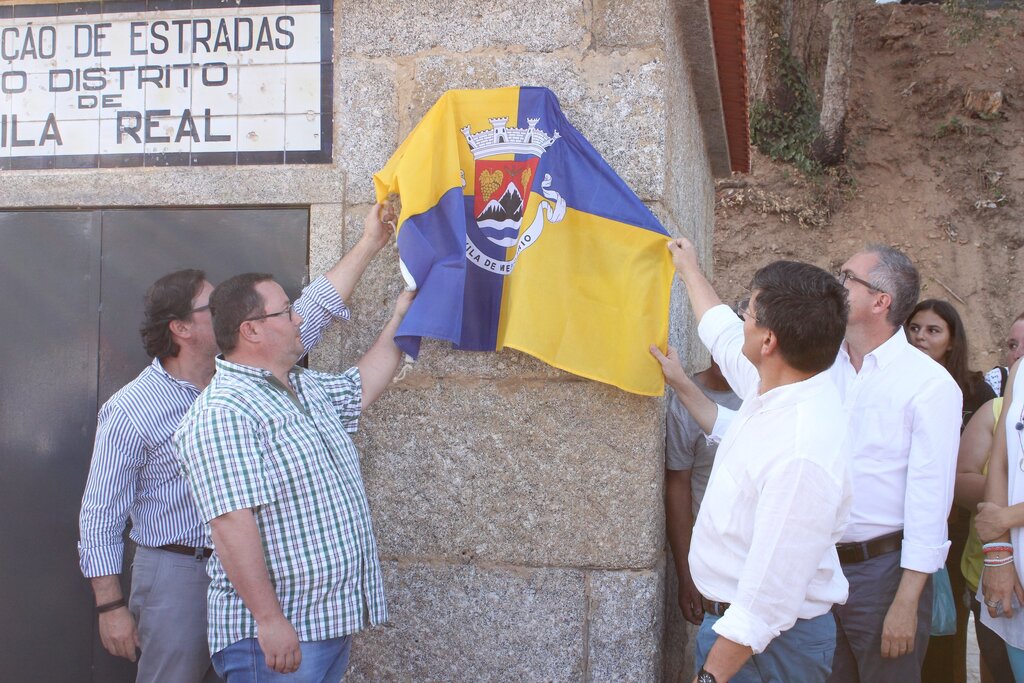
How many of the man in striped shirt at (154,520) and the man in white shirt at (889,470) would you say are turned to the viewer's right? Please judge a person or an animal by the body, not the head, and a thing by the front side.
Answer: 1

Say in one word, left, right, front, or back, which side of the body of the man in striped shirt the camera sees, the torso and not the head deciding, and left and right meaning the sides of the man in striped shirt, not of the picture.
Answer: right

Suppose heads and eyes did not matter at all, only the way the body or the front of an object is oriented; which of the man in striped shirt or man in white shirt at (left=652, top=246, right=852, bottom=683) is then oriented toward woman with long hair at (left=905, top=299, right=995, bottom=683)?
the man in striped shirt

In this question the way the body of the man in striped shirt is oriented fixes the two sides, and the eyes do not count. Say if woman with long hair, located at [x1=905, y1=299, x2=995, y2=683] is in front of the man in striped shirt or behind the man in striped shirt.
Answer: in front

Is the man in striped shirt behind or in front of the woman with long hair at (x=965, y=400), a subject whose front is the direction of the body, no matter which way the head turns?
in front

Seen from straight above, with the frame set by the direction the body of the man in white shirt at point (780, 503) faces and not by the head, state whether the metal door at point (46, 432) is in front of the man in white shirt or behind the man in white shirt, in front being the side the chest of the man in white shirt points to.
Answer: in front

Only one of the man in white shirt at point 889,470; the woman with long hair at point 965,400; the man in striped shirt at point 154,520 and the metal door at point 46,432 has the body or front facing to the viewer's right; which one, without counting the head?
the man in striped shirt

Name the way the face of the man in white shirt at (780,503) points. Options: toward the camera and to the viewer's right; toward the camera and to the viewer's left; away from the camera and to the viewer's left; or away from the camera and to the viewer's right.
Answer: away from the camera and to the viewer's left

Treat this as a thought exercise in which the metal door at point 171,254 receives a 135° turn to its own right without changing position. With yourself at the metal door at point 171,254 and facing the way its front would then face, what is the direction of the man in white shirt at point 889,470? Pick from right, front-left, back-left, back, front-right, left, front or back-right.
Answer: back

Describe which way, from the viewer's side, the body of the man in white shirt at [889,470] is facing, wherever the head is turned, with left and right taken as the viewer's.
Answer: facing the viewer and to the left of the viewer

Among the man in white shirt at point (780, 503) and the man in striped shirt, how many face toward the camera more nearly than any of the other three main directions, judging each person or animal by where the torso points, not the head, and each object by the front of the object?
0

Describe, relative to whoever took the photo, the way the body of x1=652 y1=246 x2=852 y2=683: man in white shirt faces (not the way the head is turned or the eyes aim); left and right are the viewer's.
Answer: facing to the left of the viewer

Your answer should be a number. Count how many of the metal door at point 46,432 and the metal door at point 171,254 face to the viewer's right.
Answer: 0

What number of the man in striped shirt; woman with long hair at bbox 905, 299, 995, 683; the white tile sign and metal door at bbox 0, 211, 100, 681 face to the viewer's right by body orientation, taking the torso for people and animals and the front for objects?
1
